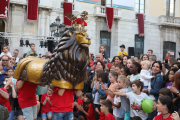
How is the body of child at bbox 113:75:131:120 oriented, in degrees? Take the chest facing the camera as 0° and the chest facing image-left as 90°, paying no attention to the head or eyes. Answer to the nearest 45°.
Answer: approximately 90°

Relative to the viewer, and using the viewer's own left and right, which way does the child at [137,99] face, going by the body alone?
facing the viewer and to the left of the viewer

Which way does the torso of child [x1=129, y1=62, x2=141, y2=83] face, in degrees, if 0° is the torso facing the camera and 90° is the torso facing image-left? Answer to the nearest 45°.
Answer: approximately 45°

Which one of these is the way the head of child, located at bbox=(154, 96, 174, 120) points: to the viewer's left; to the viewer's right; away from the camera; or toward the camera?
to the viewer's left

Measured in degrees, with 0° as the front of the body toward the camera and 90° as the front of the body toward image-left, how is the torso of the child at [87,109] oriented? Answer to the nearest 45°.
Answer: approximately 90°

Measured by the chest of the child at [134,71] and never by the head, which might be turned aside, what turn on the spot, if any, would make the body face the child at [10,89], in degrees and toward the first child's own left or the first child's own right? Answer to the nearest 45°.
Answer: approximately 45° to the first child's own right

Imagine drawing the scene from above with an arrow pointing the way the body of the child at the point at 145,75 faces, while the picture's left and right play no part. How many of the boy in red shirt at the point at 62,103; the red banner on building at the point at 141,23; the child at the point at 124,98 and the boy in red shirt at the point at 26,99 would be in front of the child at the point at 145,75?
3

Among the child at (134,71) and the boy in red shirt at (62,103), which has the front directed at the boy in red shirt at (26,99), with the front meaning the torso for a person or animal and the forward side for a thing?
the child

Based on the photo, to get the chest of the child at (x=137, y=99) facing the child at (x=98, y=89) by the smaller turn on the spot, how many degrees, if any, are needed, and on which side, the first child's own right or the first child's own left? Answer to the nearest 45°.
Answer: approximately 90° to the first child's own right

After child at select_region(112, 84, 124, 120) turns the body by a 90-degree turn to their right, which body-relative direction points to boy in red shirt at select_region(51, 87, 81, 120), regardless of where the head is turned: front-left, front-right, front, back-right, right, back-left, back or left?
back-left

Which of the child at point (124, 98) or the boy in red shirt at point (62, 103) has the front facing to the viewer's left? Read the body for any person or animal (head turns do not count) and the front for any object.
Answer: the child

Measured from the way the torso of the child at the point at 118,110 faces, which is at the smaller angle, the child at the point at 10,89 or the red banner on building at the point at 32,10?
the child
